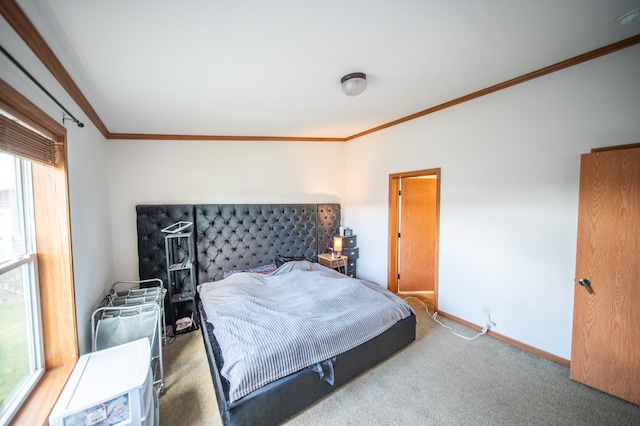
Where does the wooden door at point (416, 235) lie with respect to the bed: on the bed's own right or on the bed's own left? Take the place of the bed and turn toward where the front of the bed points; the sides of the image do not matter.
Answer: on the bed's own left

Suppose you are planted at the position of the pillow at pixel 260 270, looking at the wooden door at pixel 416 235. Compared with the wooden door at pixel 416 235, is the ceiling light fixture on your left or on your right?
right

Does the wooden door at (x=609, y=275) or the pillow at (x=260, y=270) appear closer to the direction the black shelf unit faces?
the wooden door

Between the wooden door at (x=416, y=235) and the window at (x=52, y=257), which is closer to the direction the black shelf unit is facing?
the window

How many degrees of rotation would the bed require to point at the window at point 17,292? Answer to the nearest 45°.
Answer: approximately 90° to its right

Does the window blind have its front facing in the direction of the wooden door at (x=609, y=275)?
yes

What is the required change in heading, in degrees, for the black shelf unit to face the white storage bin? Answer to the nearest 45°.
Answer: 0° — it already faces it

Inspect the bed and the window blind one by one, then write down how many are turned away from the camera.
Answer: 0

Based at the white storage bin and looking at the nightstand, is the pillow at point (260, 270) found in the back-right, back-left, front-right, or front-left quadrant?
front-left

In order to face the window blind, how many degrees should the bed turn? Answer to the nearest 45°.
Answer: approximately 90° to its right

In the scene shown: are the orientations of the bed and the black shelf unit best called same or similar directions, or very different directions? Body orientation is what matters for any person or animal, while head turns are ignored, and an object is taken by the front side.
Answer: same or similar directions

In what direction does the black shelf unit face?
toward the camera

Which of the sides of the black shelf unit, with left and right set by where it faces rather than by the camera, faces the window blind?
front

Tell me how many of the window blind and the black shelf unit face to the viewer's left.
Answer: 0

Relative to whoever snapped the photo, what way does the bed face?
facing the viewer and to the right of the viewer
